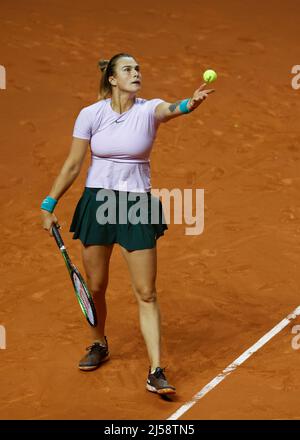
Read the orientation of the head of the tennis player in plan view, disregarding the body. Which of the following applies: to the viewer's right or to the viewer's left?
to the viewer's right

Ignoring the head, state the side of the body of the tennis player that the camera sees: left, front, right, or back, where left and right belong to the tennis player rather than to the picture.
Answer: front
